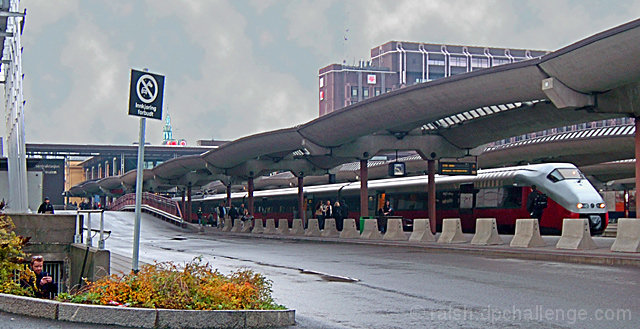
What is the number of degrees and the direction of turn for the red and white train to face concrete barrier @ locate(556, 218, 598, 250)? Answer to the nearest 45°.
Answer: approximately 45° to its right

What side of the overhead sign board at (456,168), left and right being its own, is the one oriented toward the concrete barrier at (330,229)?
right

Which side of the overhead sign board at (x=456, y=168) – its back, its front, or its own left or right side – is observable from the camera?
front

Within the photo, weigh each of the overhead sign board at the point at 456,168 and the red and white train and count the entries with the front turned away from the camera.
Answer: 0

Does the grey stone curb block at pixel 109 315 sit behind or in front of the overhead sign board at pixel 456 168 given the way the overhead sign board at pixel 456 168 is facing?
in front

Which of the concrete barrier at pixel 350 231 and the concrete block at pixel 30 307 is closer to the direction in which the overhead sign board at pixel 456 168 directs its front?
the concrete block

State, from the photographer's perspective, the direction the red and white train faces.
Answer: facing the viewer and to the right of the viewer

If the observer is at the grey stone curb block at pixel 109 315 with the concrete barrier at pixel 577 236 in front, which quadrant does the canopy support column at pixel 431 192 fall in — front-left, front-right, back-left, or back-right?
front-left

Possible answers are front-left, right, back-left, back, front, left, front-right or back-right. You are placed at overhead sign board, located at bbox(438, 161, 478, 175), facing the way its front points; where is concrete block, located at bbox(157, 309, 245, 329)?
front

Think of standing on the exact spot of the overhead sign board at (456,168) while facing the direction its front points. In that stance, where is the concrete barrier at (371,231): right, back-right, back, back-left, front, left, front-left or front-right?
front-right

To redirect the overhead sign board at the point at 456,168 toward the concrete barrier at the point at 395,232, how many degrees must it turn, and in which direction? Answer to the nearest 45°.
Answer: approximately 45° to its right

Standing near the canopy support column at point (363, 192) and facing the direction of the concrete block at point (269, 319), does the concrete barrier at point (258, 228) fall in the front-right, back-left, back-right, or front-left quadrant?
back-right
